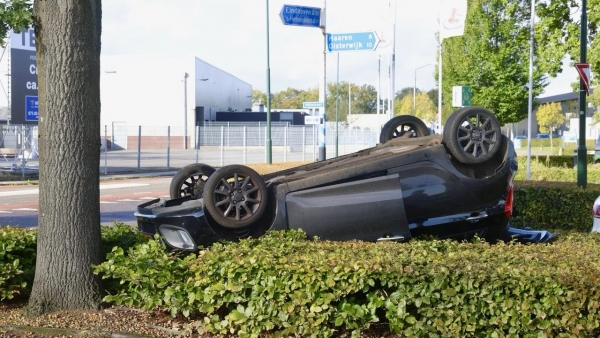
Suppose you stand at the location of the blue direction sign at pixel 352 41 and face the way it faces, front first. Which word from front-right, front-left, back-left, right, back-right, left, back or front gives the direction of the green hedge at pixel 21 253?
front

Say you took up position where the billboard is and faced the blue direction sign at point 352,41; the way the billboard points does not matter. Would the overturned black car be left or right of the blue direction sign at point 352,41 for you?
right

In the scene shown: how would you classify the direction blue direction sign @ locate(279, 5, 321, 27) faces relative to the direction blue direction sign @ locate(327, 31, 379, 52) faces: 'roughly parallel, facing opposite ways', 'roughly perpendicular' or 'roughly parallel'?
roughly parallel

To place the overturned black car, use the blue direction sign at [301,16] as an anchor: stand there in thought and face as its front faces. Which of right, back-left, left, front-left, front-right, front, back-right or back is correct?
front

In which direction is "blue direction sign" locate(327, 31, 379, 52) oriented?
toward the camera

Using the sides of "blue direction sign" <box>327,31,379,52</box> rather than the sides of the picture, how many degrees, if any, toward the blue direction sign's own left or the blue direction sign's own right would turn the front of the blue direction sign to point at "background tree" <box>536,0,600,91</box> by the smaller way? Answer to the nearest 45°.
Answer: approximately 90° to the blue direction sign's own left

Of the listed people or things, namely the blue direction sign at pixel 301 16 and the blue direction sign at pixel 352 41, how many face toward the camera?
2

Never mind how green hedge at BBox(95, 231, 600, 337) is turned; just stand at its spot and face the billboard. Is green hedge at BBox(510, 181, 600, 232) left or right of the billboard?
right

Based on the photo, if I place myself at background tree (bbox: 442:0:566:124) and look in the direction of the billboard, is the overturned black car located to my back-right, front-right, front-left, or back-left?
front-left

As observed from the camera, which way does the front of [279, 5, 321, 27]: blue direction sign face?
facing the viewer

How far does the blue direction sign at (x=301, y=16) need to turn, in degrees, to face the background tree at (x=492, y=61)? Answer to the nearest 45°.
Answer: approximately 135° to its left

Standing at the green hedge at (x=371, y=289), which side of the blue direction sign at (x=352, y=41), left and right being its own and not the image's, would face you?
front

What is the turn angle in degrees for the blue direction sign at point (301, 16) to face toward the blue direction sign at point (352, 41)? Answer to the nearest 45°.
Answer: approximately 45° to its left
